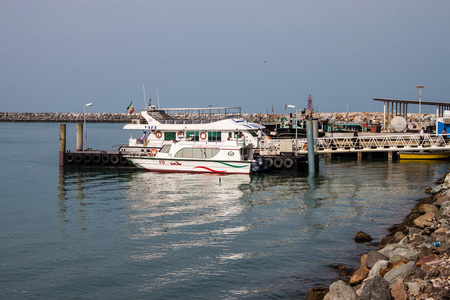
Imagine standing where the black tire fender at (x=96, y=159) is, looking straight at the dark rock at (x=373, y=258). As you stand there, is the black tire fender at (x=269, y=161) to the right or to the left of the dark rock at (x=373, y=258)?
left

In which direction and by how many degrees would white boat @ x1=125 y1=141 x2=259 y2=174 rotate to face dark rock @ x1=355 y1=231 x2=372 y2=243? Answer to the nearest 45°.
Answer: approximately 90° to its left

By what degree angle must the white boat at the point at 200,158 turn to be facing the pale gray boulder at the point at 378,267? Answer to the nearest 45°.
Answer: approximately 90° to its left

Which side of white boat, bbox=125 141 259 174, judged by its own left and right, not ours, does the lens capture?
left

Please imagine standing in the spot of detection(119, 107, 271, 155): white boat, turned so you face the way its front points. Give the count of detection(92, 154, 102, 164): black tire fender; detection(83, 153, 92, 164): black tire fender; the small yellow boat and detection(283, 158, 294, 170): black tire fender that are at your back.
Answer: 2
